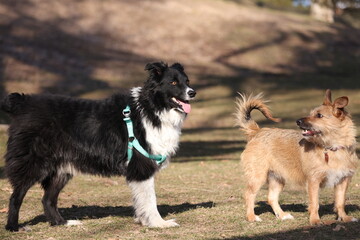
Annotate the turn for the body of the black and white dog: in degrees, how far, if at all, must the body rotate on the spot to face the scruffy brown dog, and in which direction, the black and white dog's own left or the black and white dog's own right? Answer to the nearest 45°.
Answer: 0° — it already faces it

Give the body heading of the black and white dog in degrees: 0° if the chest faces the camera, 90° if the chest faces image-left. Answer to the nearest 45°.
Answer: approximately 270°
